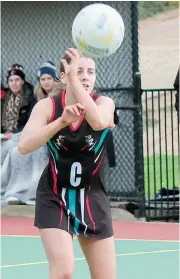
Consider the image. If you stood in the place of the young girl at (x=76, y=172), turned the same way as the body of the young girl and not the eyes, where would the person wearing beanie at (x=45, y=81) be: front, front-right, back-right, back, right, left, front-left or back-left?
back

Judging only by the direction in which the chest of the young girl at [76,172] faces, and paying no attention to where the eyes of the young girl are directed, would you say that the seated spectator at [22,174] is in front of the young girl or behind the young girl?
behind

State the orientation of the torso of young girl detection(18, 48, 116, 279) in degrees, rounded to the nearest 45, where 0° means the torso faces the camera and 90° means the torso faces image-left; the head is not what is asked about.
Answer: approximately 0°

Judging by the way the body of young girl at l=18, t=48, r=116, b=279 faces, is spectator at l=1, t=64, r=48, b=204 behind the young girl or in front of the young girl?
behind

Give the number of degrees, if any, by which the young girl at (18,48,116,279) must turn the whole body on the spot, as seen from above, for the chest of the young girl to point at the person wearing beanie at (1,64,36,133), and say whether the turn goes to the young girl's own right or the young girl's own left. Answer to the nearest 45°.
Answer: approximately 180°
